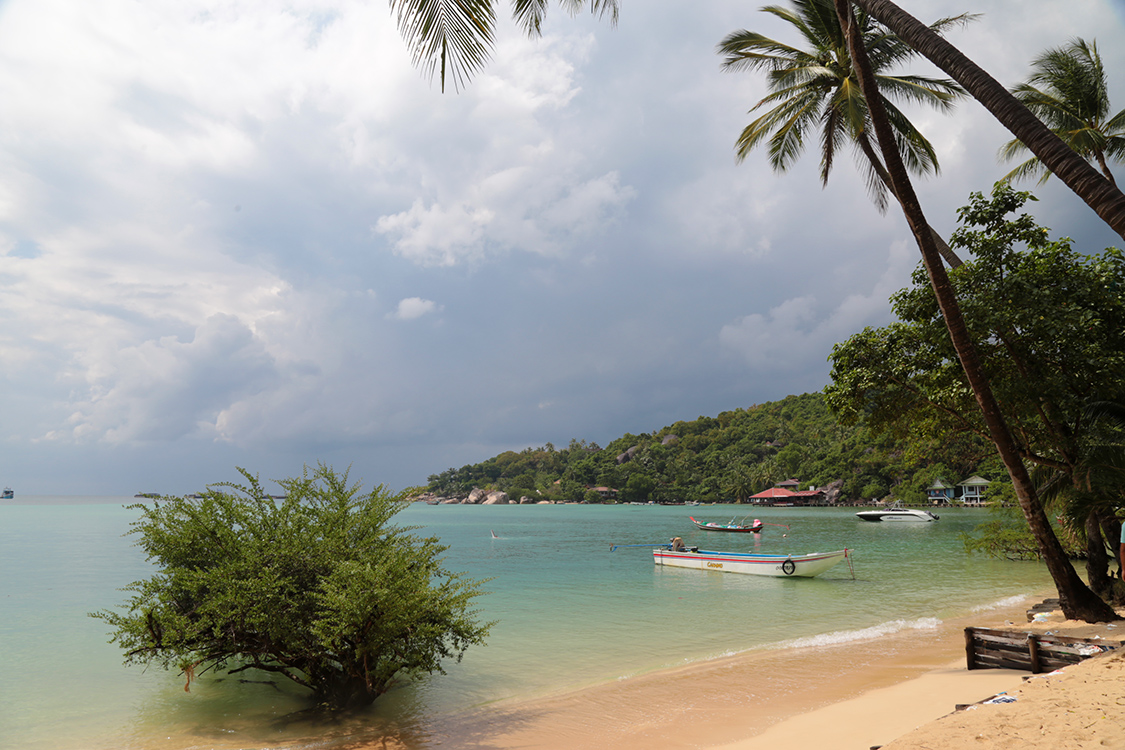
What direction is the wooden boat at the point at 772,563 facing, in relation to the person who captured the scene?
facing to the right of the viewer

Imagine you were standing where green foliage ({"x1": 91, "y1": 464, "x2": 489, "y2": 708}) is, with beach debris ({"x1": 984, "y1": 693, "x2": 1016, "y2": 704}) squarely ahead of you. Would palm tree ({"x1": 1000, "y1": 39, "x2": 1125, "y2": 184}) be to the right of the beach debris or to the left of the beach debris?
left

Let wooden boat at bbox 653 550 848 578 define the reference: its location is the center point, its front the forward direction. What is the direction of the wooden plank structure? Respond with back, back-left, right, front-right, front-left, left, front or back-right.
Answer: right

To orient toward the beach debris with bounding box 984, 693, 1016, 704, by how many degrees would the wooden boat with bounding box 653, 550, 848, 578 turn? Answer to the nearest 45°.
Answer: approximately 90° to its right

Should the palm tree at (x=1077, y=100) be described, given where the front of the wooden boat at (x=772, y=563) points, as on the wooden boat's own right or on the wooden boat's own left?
on the wooden boat's own right
